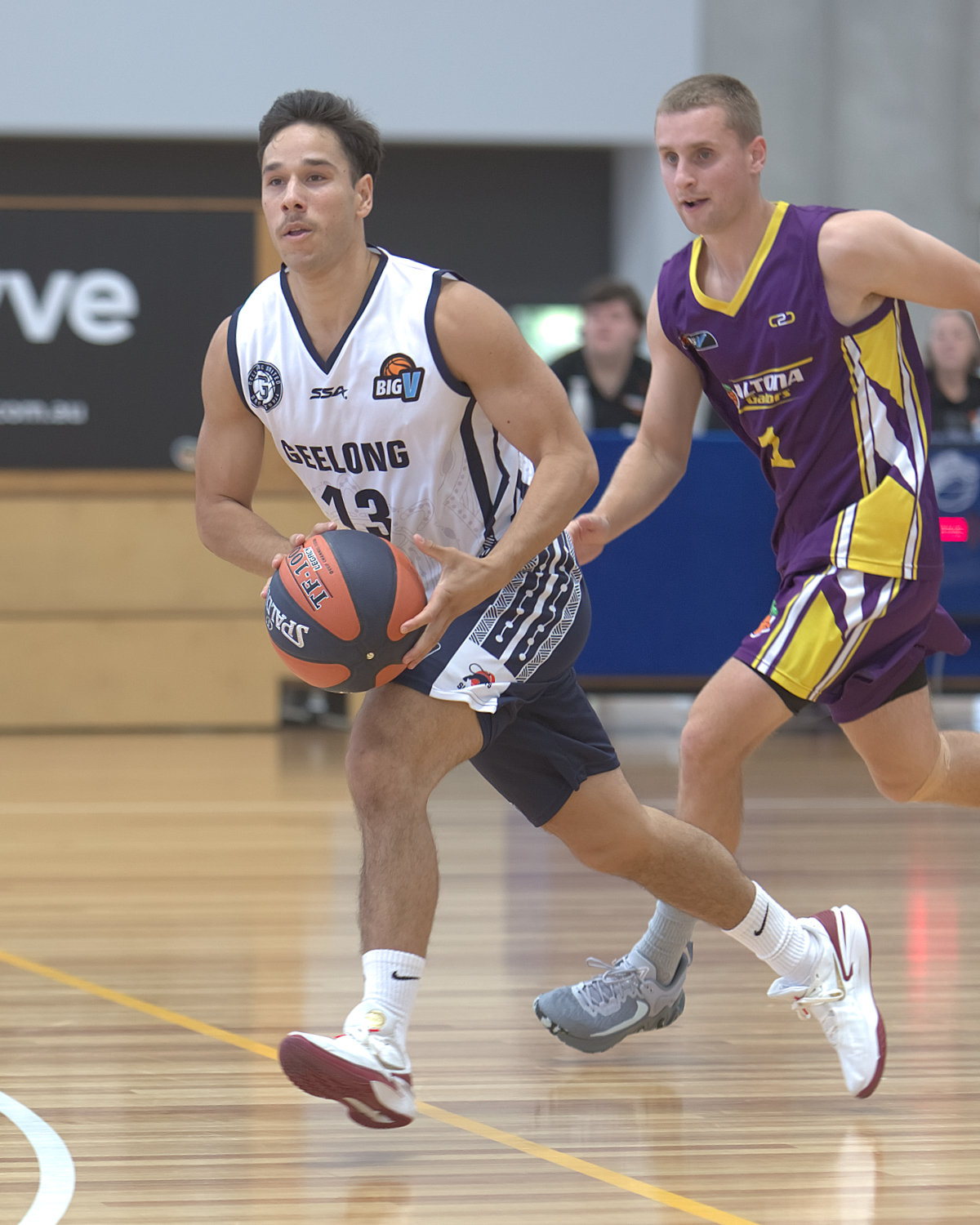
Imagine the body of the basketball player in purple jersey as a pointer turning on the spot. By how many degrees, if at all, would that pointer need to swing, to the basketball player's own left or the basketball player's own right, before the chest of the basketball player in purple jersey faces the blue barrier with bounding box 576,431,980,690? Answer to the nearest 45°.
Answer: approximately 135° to the basketball player's own right

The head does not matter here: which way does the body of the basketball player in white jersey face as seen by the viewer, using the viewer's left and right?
facing the viewer and to the left of the viewer

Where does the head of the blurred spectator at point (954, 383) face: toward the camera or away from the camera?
toward the camera

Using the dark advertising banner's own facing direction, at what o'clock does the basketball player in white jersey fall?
The basketball player in white jersey is roughly at 12 o'clock from the dark advertising banner.

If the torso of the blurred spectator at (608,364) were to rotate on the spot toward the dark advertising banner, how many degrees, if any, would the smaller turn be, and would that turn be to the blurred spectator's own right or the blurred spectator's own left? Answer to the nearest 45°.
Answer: approximately 90° to the blurred spectator's own right

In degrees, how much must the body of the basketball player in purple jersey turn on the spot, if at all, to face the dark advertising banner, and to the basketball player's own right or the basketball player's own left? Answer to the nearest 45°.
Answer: approximately 90° to the basketball player's own right

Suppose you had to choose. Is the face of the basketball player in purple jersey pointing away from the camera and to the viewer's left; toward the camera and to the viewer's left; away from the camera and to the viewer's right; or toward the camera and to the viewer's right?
toward the camera and to the viewer's left

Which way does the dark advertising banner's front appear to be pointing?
toward the camera

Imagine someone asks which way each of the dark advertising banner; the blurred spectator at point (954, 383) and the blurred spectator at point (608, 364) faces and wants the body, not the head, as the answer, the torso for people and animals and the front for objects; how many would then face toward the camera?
3

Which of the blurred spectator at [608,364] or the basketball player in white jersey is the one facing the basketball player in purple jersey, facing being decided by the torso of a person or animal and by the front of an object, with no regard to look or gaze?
the blurred spectator

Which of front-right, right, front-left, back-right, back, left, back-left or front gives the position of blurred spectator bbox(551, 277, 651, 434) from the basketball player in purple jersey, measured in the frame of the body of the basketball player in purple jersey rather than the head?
back-right

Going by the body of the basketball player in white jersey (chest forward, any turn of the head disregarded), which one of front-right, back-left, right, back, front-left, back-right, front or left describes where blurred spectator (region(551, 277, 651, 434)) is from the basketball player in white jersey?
back-right

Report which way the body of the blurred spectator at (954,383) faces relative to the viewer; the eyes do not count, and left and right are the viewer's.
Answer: facing the viewer

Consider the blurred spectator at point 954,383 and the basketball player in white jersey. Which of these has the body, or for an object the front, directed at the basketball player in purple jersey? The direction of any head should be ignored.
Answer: the blurred spectator

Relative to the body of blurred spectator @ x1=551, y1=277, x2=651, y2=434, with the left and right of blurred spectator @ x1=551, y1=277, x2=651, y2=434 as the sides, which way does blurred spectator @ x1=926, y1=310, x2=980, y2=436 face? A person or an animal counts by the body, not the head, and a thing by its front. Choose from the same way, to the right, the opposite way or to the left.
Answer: the same way

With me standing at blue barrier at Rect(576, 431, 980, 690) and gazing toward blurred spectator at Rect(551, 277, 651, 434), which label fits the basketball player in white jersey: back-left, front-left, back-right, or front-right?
back-left

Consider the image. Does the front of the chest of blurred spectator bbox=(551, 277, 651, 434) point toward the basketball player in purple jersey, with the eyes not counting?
yes

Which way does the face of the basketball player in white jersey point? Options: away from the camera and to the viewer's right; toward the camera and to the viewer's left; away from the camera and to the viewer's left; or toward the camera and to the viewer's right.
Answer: toward the camera and to the viewer's left
